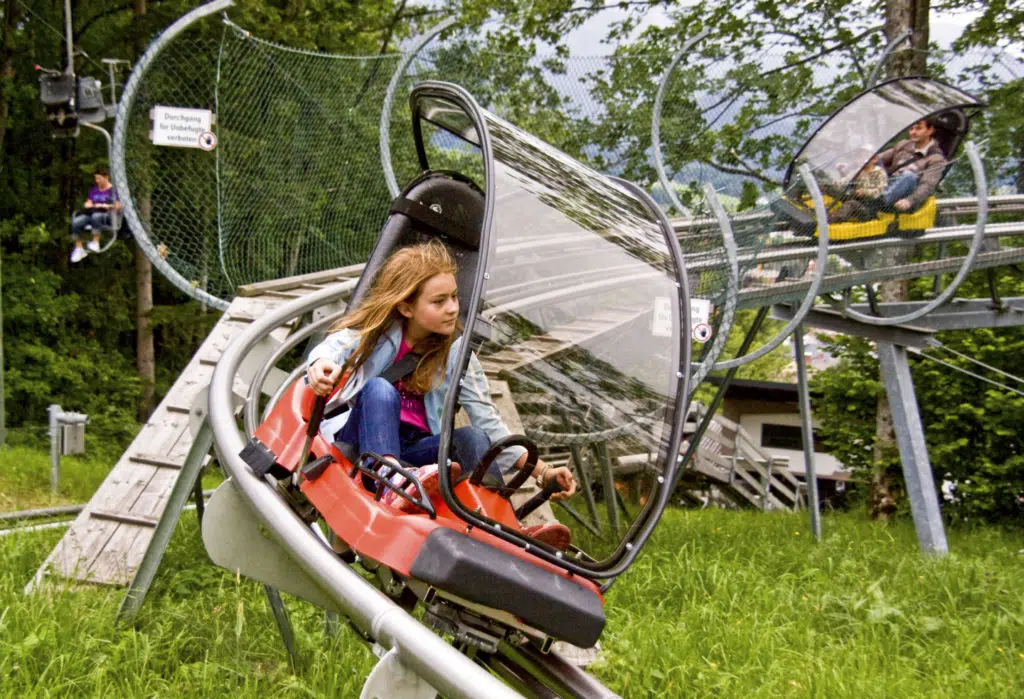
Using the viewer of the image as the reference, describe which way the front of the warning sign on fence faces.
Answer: facing the viewer

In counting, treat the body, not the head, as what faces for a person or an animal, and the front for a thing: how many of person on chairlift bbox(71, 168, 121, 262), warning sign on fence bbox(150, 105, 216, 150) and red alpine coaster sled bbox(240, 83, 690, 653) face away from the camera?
0

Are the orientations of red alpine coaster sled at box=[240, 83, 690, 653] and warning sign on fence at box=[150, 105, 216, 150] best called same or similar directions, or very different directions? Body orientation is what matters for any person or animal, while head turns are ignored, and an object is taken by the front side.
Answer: same or similar directions

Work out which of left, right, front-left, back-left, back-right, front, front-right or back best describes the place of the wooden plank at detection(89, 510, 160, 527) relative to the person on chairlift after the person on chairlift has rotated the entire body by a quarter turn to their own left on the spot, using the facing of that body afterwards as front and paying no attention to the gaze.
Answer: front-right

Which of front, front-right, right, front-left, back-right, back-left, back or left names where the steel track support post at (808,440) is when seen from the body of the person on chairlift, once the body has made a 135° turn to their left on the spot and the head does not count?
front-right

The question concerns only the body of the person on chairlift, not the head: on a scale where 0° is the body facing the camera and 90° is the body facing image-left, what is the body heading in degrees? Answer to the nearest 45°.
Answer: approximately 45°

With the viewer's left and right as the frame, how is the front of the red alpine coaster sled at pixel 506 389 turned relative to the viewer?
facing the viewer and to the right of the viewer

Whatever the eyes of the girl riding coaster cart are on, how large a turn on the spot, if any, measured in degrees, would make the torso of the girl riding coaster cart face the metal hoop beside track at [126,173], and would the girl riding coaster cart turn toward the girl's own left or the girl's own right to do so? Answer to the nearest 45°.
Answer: approximately 180°

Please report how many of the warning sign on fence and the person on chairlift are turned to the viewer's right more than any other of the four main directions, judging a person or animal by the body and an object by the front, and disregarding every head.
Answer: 0

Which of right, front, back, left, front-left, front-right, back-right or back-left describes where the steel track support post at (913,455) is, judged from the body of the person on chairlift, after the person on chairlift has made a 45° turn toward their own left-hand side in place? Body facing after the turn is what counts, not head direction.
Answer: front-left
